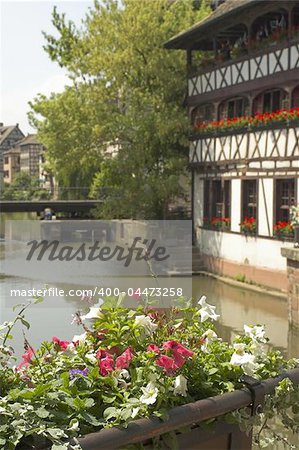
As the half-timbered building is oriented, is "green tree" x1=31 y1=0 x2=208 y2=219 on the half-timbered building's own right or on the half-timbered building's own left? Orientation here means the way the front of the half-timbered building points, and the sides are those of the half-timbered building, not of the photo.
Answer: on the half-timbered building's own right

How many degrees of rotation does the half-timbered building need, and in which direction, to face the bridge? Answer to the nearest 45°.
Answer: approximately 90° to its right

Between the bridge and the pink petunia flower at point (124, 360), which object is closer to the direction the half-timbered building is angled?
the pink petunia flower

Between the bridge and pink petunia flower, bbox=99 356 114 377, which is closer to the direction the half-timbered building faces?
the pink petunia flower

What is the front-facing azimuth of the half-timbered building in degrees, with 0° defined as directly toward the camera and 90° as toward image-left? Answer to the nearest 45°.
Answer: approximately 45°
